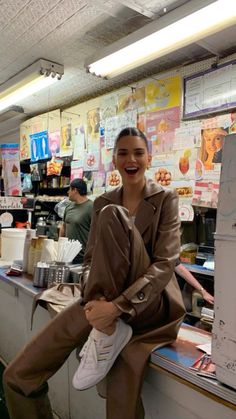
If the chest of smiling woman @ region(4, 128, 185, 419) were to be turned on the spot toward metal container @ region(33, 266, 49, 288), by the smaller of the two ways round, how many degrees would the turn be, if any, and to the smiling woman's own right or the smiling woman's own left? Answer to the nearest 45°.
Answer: approximately 135° to the smiling woman's own right

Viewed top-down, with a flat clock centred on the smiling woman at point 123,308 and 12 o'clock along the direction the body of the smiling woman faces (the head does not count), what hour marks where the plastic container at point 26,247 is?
The plastic container is roughly at 5 o'clock from the smiling woman.

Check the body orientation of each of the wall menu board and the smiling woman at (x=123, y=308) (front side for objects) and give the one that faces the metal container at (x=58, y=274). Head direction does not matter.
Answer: the wall menu board

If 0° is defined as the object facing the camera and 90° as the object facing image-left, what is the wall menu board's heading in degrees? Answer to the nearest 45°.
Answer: approximately 45°

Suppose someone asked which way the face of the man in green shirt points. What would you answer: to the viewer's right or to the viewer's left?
to the viewer's left

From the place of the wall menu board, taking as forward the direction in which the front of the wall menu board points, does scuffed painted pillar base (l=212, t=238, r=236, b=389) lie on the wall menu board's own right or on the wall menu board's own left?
on the wall menu board's own left

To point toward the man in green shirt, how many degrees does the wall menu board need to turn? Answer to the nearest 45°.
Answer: approximately 45° to its right
